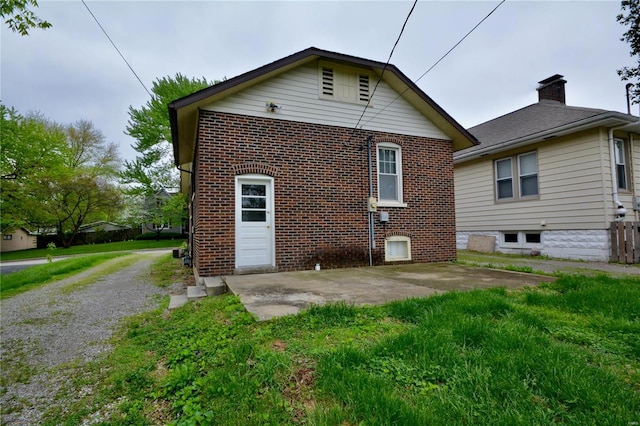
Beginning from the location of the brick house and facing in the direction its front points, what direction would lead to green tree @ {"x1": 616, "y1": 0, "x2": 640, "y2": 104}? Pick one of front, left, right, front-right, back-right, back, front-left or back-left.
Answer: right

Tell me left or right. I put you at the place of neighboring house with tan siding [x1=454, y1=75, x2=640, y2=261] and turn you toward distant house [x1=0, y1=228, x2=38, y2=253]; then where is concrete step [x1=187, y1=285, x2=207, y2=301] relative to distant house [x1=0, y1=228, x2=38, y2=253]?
left

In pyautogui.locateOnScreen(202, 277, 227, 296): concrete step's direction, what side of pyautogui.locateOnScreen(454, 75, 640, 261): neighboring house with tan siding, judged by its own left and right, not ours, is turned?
left

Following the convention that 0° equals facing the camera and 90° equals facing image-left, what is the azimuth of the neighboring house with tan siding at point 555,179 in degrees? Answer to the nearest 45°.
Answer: approximately 135°

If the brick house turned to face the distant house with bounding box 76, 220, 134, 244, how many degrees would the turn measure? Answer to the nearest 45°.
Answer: approximately 45° to its left

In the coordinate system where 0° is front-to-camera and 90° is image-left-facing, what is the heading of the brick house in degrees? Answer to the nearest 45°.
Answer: approximately 180°

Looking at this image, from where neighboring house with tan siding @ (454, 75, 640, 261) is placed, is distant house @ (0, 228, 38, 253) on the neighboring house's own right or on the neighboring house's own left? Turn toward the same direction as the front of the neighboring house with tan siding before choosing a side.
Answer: on the neighboring house's own left
